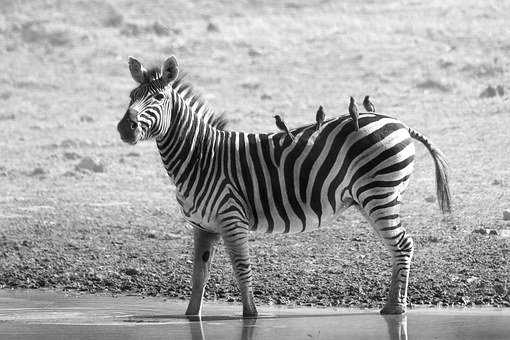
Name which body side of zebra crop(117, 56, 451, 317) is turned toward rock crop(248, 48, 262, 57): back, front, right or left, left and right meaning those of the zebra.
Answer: right

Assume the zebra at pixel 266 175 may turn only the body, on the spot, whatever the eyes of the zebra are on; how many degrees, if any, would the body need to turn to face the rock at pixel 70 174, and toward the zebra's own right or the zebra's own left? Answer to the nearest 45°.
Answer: approximately 45° to the zebra's own right

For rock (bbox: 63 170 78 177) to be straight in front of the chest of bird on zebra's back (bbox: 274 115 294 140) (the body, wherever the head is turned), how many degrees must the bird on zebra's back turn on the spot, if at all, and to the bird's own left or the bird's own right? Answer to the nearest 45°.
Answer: approximately 45° to the bird's own right

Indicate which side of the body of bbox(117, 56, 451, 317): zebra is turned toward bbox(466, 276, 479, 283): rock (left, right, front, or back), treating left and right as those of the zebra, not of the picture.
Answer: back

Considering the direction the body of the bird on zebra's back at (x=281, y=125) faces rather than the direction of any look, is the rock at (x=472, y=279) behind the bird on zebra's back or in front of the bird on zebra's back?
behind

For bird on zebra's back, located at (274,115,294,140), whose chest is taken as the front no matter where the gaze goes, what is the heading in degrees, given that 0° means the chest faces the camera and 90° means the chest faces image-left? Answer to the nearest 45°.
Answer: approximately 90°

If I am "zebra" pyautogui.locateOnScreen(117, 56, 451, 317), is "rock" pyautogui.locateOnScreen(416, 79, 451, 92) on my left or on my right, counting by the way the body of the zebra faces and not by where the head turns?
on my right

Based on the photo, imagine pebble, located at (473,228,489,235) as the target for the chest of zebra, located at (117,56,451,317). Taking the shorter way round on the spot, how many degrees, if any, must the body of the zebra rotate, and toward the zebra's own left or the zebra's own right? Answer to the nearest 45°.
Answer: approximately 135° to the zebra's own right

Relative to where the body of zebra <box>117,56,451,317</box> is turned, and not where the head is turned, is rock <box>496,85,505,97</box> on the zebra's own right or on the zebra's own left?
on the zebra's own right

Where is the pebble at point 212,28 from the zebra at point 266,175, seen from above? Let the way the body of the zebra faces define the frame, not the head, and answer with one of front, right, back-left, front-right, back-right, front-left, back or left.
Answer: right

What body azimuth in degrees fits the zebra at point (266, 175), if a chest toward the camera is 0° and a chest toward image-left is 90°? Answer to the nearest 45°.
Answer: approximately 90°

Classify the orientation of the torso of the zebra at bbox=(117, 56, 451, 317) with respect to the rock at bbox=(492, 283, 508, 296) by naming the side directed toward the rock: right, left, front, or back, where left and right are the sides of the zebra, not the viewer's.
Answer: back
